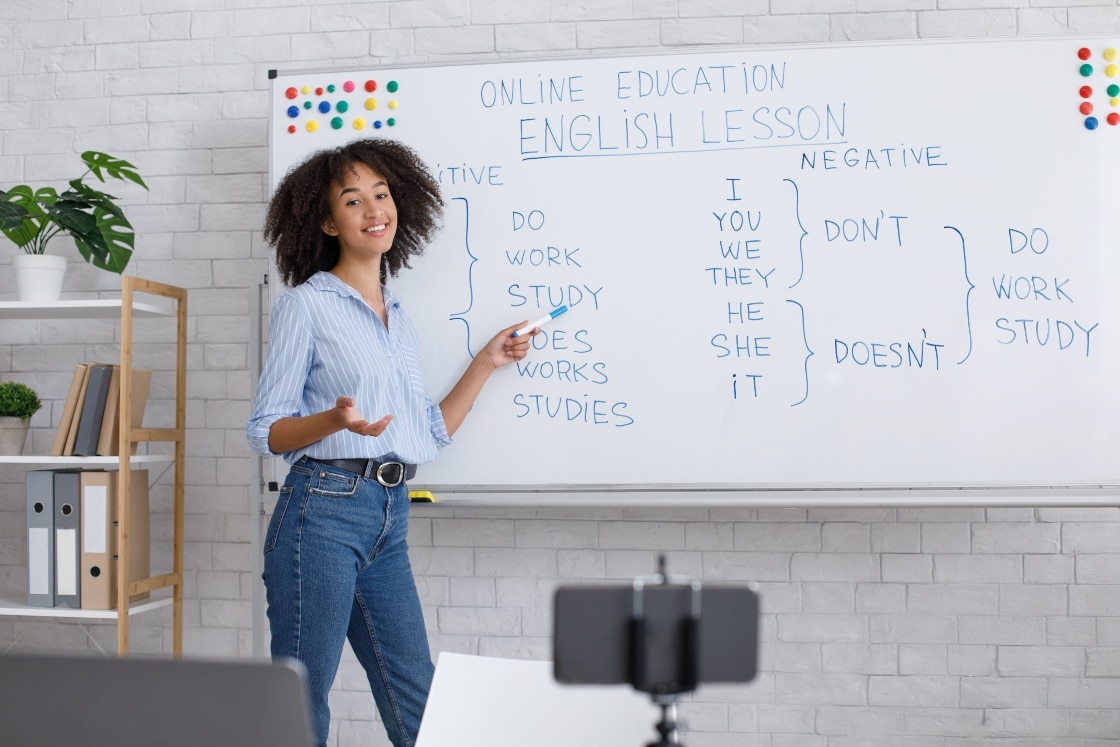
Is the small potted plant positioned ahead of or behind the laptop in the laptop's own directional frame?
ahead

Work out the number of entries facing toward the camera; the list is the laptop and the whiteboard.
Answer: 1

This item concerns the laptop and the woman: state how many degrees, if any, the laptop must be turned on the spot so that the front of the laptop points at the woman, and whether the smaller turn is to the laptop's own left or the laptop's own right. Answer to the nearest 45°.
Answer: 0° — it already faces them

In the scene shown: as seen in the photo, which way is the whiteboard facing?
toward the camera

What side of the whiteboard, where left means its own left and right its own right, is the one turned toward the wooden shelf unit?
right

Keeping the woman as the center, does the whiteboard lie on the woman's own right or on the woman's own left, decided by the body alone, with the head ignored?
on the woman's own left

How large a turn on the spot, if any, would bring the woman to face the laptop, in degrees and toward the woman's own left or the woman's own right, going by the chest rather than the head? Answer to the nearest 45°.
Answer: approximately 45° to the woman's own right

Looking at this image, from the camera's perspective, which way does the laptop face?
away from the camera

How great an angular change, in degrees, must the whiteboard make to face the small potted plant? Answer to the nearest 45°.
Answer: approximately 90° to its right

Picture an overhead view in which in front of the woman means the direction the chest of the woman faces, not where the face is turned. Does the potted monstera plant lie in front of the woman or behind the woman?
behind
